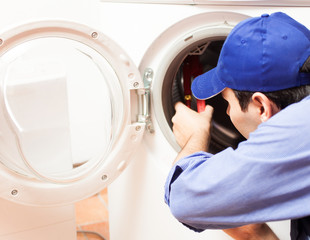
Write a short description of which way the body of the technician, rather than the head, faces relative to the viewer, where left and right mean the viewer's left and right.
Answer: facing away from the viewer and to the left of the viewer

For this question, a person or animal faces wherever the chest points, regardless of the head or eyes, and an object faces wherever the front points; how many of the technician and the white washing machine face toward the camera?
1

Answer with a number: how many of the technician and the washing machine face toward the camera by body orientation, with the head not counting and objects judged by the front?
1

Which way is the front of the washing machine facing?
toward the camera

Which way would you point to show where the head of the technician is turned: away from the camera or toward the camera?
away from the camera

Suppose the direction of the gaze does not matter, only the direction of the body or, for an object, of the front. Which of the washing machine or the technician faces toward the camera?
the washing machine

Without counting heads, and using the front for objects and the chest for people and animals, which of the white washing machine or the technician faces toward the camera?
the white washing machine
